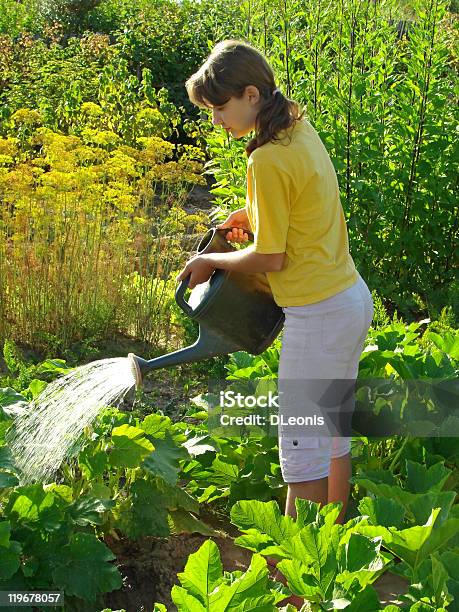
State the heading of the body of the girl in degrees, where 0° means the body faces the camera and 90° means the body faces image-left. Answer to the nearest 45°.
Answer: approximately 90°

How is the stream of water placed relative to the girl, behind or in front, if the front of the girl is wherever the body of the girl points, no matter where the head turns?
in front

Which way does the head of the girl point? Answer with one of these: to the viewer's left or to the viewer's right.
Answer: to the viewer's left
